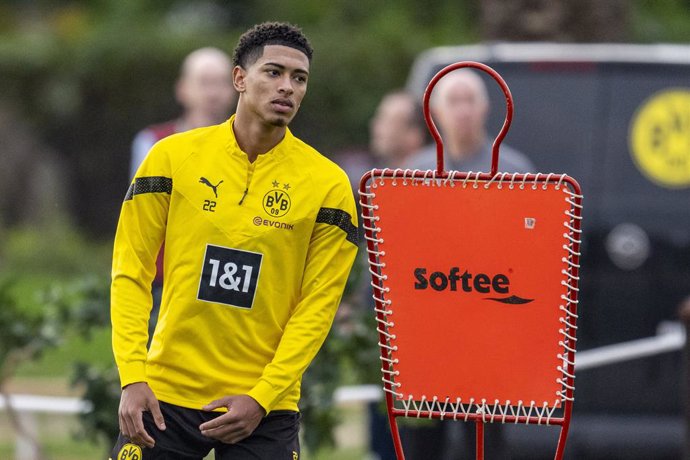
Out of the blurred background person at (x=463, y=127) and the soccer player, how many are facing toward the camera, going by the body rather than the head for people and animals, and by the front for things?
2

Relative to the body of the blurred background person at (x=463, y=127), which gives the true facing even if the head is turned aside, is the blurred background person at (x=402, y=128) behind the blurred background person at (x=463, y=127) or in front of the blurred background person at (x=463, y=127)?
behind

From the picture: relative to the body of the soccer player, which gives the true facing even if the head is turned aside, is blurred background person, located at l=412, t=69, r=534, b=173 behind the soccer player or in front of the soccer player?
behind

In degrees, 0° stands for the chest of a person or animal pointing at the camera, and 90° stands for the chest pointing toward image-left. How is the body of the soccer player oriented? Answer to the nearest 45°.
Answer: approximately 0°

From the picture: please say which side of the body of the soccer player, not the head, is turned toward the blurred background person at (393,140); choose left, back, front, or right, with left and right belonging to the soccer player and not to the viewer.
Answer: back

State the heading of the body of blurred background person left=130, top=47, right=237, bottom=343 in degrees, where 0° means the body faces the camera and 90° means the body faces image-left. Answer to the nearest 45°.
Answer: approximately 315°
